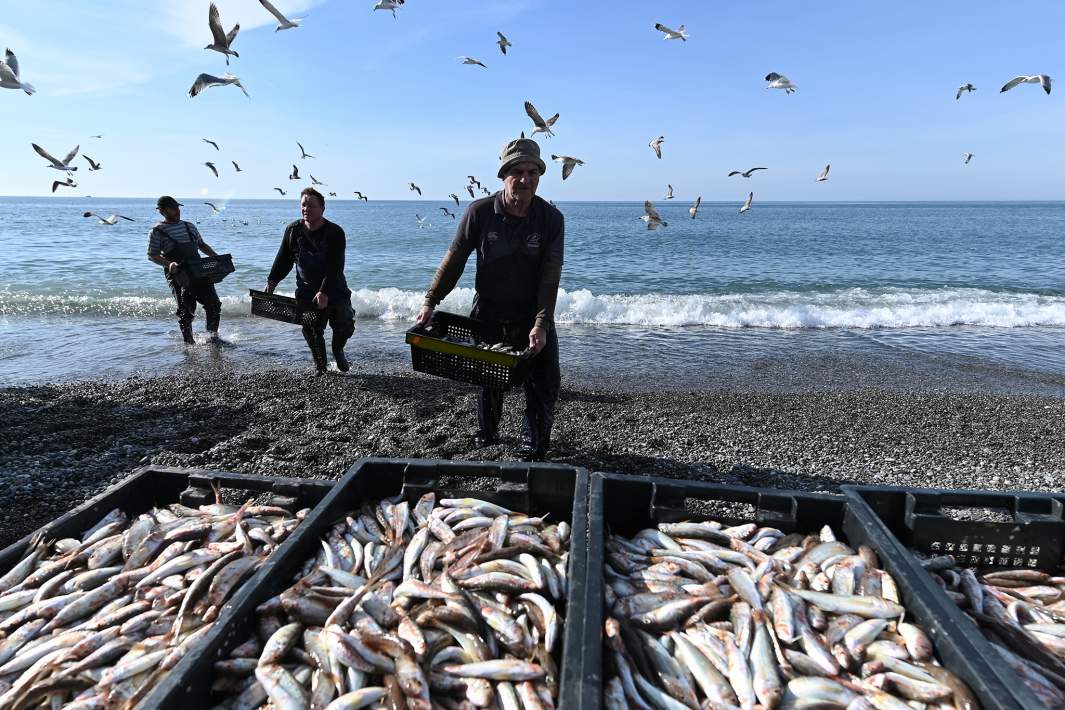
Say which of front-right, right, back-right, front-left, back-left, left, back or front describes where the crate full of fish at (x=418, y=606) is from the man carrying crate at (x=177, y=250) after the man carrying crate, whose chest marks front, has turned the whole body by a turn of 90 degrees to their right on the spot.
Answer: front-left

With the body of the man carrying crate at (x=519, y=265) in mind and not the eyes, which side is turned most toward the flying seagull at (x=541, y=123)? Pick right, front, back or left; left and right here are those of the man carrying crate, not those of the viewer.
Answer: back

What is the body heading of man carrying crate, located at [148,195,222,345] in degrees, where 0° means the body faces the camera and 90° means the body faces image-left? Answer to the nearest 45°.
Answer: approximately 315°

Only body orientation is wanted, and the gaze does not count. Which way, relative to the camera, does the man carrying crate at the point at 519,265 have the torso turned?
toward the camera

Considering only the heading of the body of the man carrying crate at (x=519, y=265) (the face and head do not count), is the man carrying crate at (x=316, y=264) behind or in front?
behind

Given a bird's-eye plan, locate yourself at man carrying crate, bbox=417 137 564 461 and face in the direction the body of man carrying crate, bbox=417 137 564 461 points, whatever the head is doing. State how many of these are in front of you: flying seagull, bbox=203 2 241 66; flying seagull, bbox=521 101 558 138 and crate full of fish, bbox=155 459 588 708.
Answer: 1

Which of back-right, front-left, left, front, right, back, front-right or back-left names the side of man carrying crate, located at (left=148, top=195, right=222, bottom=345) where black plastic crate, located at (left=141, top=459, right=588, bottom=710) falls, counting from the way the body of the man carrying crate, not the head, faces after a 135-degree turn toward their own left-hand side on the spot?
back

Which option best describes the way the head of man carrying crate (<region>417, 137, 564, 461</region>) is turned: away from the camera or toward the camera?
toward the camera

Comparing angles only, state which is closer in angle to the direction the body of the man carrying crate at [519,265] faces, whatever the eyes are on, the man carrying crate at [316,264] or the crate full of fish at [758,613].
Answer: the crate full of fish

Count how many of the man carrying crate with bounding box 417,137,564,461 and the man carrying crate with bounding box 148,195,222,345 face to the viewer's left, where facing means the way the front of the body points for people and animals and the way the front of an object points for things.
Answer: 0

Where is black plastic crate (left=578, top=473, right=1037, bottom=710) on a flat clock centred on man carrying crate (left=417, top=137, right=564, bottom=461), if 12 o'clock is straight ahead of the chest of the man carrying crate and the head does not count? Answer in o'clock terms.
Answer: The black plastic crate is roughly at 11 o'clock from the man carrying crate.

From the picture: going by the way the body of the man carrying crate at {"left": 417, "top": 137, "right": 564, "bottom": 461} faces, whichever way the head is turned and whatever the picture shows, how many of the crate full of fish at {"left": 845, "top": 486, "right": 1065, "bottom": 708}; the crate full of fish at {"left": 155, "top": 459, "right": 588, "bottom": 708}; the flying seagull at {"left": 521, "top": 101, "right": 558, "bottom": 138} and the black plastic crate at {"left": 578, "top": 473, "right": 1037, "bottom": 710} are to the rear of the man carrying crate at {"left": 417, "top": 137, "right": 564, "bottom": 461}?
1

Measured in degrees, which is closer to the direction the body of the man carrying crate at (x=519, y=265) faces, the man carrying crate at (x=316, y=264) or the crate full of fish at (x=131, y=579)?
the crate full of fish
